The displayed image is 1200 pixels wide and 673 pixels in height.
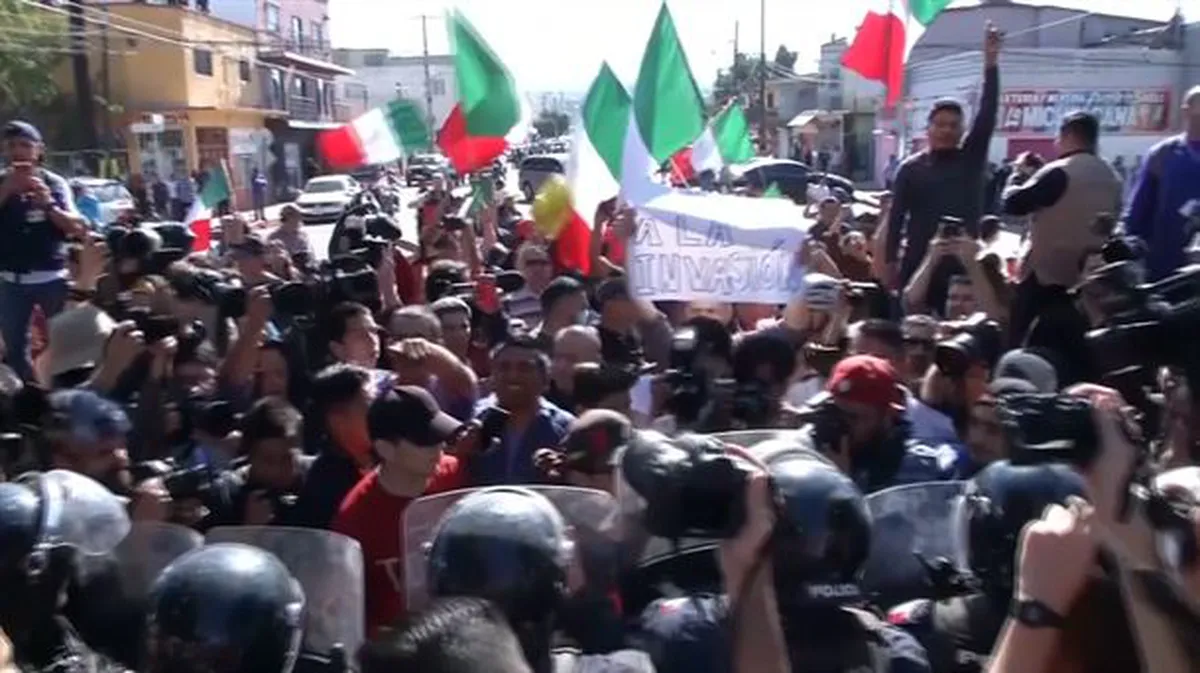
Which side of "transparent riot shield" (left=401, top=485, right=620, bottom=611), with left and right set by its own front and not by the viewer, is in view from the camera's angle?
back

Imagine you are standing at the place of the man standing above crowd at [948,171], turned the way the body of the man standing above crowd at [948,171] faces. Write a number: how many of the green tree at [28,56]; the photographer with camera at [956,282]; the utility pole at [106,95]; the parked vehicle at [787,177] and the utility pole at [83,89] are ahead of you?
1

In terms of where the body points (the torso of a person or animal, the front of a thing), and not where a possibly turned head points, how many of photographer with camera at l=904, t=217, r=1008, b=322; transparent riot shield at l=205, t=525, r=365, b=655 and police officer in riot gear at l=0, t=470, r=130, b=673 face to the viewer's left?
0

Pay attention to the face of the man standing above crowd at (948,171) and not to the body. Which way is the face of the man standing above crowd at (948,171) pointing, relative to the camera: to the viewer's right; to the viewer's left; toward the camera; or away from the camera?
toward the camera

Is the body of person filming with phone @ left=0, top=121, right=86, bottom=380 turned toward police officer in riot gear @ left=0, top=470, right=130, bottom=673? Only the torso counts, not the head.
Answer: yes

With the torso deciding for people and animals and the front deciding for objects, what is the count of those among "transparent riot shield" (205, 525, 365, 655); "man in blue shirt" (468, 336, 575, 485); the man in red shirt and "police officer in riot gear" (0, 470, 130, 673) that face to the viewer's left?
0

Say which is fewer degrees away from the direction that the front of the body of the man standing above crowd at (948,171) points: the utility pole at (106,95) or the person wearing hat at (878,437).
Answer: the person wearing hat

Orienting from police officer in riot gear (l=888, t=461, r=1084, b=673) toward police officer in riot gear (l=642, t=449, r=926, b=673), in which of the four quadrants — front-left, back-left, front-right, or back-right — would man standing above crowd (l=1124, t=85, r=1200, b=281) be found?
back-right

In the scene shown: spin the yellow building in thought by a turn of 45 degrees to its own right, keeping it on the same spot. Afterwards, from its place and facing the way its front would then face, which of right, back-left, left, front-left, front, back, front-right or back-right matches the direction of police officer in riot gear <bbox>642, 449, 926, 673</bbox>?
front

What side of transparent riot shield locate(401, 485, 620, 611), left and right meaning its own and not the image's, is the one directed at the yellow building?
front

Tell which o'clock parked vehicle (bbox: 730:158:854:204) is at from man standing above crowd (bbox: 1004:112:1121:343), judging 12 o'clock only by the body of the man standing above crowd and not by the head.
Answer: The parked vehicle is roughly at 1 o'clock from the man standing above crowd.

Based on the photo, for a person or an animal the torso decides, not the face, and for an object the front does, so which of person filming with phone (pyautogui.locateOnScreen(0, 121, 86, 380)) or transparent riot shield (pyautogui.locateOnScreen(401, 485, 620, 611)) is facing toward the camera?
the person filming with phone

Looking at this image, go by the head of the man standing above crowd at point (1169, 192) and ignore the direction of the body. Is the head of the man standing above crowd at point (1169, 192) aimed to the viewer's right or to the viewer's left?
to the viewer's left

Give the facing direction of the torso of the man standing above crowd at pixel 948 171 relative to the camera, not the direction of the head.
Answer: toward the camera

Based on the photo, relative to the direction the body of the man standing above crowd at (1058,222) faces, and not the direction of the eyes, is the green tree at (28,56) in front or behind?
in front

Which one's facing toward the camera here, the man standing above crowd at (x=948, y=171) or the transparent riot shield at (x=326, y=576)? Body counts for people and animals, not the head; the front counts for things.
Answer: the man standing above crowd

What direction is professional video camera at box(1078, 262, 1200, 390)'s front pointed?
to the viewer's left

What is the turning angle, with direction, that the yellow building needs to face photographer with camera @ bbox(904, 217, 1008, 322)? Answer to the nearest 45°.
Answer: approximately 45° to its right
